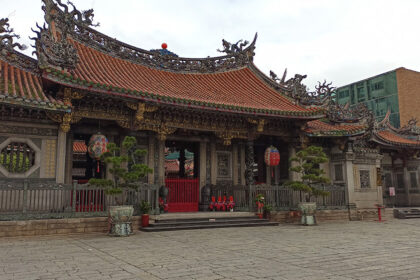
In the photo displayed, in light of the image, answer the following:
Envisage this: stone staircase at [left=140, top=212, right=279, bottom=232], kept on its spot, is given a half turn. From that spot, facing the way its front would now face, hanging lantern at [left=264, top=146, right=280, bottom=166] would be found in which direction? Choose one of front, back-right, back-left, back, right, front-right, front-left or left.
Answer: front-right

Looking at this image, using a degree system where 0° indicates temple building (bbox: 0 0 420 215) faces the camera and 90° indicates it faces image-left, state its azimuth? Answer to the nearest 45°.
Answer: approximately 315°

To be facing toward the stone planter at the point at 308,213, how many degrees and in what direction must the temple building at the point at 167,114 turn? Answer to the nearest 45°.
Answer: approximately 45° to its left

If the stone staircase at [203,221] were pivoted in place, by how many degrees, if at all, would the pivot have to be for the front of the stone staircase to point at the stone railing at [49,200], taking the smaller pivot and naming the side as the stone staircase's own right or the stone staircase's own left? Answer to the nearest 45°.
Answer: approximately 45° to the stone staircase's own right

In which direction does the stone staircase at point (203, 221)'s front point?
toward the camera

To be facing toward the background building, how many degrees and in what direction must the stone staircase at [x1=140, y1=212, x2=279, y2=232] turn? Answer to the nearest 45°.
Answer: approximately 135° to its left

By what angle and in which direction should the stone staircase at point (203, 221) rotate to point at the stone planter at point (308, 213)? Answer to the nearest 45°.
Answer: approximately 90° to its left
